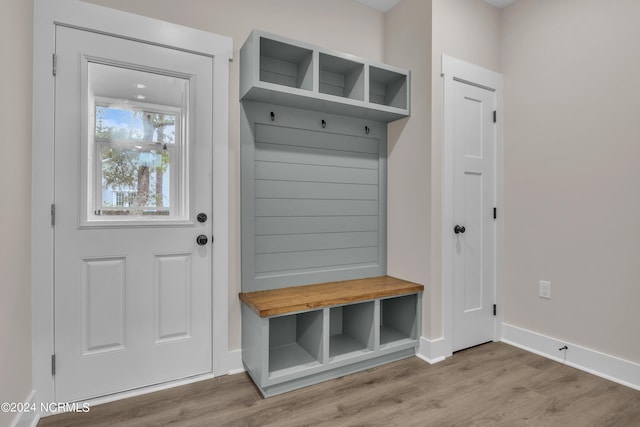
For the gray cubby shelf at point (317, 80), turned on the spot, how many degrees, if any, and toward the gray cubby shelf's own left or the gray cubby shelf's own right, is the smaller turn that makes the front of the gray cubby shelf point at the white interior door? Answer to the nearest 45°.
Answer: approximately 45° to the gray cubby shelf's own left

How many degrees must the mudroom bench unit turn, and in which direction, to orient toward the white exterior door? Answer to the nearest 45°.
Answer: approximately 135° to its right

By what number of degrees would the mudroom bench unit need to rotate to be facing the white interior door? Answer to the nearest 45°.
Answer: approximately 45° to its left

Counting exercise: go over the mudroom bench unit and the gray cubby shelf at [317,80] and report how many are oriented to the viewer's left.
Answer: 0

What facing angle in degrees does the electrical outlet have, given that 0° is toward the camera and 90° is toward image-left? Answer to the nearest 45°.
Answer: approximately 45°

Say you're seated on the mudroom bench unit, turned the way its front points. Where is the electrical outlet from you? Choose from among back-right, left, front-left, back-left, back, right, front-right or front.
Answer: front-left

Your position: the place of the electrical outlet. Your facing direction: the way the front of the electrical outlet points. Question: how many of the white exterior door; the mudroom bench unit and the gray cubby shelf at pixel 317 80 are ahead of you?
3

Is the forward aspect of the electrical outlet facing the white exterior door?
yes

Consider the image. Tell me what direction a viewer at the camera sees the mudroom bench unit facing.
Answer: facing the viewer and to the right of the viewer

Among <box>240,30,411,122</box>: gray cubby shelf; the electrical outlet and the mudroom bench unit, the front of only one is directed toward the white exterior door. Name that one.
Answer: the electrical outlet

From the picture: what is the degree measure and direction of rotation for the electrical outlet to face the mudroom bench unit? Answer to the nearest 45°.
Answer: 0° — it already faces it

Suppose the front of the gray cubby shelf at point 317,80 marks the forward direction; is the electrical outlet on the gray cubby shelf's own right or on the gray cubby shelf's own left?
on the gray cubby shelf's own left
